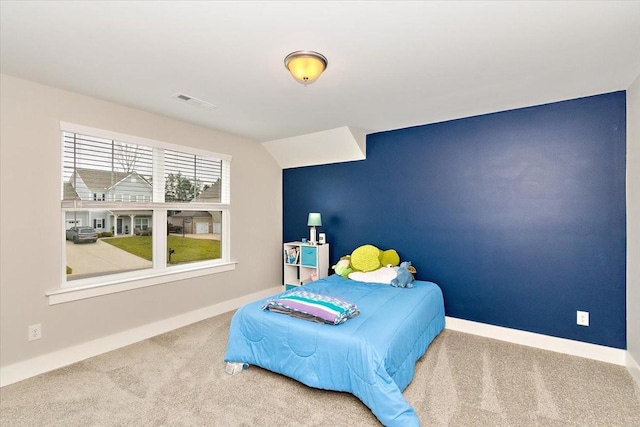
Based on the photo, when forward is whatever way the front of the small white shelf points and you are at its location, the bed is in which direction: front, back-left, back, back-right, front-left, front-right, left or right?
front-left

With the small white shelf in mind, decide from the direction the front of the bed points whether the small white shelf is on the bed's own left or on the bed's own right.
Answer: on the bed's own right

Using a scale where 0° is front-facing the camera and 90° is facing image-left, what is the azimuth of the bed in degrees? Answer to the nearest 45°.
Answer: approximately 45°

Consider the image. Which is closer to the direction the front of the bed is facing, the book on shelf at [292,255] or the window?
the window

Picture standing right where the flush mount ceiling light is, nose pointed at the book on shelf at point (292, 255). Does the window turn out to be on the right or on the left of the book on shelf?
left

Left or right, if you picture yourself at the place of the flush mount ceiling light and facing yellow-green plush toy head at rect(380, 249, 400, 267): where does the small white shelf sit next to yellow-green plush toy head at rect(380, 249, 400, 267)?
left

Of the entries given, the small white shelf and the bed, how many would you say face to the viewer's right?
0

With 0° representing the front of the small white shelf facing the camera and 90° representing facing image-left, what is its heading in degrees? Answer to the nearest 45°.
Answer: approximately 45°

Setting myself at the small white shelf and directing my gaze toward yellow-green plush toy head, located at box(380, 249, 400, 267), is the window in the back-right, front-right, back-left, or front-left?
back-right

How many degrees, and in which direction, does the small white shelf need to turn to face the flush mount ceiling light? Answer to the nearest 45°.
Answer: approximately 45° to its left

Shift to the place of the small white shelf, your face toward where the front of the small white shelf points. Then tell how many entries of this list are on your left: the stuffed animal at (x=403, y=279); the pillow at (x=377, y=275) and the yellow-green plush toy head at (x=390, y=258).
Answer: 3

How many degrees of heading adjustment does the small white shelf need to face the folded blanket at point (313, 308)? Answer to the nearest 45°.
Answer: approximately 45° to its left
